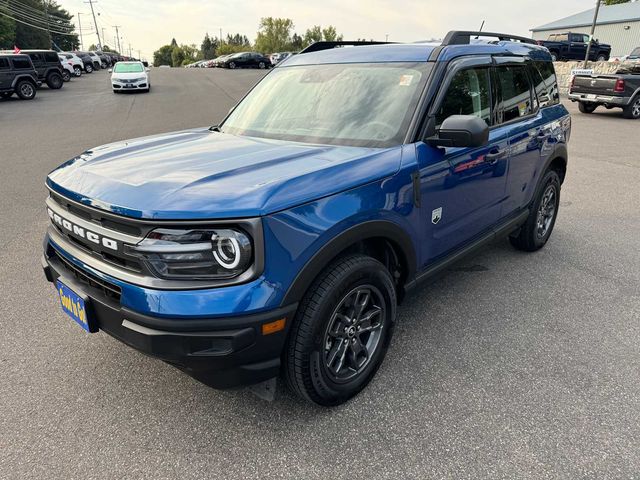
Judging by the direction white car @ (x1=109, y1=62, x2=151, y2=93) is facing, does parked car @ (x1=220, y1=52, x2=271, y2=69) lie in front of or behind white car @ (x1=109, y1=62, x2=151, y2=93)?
behind

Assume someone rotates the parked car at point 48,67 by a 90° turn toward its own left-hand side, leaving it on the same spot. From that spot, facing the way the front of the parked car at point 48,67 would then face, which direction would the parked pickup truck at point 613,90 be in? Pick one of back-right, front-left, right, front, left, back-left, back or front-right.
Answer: front-left

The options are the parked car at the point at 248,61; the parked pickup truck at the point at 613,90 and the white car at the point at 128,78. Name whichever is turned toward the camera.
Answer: the white car

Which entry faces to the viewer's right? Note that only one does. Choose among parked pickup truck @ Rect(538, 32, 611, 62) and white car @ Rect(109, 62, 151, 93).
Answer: the parked pickup truck

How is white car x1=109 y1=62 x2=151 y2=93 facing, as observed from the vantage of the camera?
facing the viewer

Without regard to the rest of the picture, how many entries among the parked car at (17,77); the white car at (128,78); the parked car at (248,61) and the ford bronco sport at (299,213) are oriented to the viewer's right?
0

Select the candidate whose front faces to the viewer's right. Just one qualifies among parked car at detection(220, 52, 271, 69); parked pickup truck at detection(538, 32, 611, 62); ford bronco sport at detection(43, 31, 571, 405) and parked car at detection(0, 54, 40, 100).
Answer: parked pickup truck at detection(538, 32, 611, 62)

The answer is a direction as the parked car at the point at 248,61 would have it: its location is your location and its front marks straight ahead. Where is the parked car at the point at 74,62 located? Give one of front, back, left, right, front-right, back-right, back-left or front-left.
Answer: front-left

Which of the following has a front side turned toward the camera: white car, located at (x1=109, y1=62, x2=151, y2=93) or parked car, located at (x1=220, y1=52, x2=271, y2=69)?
the white car

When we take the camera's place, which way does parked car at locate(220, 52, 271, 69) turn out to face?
facing to the left of the viewer

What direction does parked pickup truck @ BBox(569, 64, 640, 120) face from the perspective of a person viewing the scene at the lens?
facing away from the viewer and to the right of the viewer

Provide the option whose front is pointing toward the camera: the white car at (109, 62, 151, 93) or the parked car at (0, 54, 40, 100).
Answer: the white car

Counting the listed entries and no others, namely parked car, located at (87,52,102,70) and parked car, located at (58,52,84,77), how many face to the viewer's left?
0

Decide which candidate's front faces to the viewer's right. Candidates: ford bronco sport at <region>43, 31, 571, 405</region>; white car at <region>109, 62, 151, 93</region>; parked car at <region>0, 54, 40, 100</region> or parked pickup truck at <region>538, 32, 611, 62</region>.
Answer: parked pickup truck at <region>538, 32, 611, 62</region>

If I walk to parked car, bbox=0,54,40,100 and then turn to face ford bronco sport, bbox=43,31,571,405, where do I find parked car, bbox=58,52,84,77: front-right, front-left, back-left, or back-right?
back-left

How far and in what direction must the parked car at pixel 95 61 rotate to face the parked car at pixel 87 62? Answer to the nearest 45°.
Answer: approximately 45° to its right

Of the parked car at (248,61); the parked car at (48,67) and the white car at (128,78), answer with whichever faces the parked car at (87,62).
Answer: the parked car at (248,61)

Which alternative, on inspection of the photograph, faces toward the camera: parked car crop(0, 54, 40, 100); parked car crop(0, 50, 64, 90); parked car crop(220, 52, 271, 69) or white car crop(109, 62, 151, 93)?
the white car

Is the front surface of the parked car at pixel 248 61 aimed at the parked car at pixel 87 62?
yes

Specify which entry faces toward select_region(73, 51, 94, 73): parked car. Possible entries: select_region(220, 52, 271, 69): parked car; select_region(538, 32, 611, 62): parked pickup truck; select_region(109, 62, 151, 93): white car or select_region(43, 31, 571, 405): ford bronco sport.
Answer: select_region(220, 52, 271, 69): parked car
